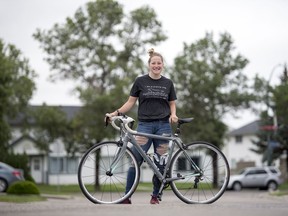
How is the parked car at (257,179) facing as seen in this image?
to the viewer's left

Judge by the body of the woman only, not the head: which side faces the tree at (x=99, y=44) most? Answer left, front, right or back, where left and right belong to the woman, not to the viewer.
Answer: back

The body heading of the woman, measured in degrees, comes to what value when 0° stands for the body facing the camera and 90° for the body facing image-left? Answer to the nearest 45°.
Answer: approximately 0°

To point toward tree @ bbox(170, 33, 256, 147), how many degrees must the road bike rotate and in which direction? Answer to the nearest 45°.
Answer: approximately 90° to its right

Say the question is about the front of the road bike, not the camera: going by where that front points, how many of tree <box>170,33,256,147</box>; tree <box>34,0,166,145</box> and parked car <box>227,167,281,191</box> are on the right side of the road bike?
3

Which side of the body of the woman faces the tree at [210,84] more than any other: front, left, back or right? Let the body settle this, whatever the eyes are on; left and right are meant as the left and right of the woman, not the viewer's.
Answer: back

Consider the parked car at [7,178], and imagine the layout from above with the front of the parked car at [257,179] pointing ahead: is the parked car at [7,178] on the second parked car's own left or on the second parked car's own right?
on the second parked car's own left

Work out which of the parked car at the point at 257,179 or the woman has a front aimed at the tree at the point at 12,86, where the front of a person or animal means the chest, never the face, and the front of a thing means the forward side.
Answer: the parked car

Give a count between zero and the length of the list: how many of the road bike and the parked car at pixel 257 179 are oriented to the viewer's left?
2

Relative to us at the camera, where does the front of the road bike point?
facing to the left of the viewer
